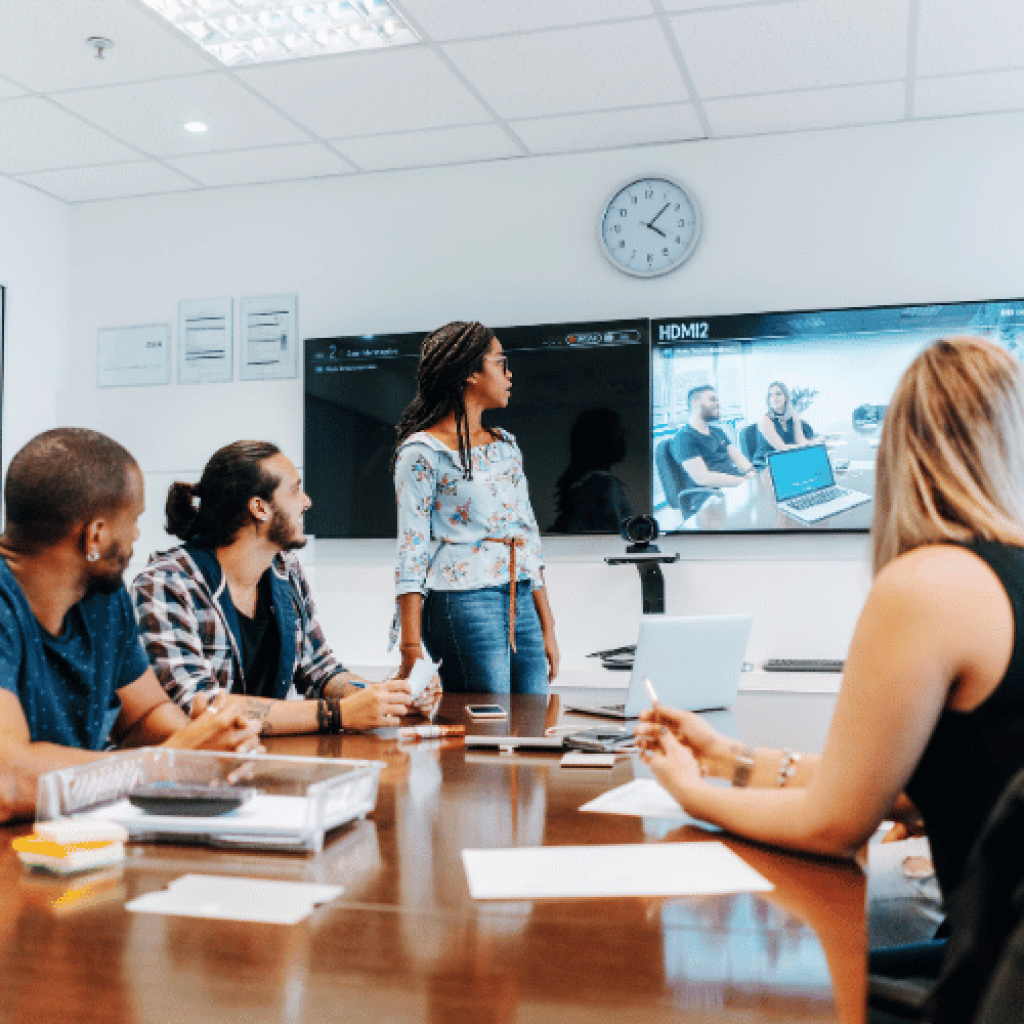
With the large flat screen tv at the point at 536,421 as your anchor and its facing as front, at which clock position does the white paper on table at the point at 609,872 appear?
The white paper on table is roughly at 12 o'clock from the large flat screen tv.

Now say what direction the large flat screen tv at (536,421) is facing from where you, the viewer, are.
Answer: facing the viewer

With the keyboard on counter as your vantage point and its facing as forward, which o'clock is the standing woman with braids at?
The standing woman with braids is roughly at 1 o'clock from the keyboard on counter.

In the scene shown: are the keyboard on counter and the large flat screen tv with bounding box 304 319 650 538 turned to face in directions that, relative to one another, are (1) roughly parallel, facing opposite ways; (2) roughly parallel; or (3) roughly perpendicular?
roughly parallel

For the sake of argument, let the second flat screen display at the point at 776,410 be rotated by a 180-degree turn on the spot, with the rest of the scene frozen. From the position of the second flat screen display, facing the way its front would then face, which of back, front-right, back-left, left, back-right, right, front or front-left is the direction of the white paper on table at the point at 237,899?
back

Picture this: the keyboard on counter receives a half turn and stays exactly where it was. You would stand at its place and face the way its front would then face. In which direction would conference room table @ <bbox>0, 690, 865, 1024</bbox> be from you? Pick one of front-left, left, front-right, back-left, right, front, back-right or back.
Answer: back

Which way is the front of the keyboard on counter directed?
toward the camera

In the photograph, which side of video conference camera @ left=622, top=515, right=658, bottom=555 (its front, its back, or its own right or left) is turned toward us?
front

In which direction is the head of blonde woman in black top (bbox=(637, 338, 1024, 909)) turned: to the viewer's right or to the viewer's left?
to the viewer's left

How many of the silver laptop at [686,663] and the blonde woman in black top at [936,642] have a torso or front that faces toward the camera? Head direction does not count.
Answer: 0

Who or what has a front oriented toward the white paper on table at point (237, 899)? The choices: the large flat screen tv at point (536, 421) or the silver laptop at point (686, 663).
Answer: the large flat screen tv

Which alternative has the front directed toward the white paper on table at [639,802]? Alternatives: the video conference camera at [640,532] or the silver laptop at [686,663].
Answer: the video conference camera

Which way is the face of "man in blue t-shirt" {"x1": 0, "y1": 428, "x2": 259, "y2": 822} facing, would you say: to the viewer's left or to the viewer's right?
to the viewer's right

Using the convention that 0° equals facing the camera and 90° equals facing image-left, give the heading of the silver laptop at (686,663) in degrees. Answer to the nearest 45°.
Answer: approximately 135°

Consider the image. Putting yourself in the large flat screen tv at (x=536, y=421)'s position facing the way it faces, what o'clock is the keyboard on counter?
The keyboard on counter is roughly at 10 o'clock from the large flat screen tv.

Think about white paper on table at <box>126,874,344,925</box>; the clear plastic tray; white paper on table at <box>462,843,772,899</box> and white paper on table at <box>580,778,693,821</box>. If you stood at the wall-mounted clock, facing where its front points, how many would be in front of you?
4

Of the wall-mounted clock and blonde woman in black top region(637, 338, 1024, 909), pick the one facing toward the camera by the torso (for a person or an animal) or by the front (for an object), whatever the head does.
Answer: the wall-mounted clock

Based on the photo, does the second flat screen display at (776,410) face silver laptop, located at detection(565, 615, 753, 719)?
yes

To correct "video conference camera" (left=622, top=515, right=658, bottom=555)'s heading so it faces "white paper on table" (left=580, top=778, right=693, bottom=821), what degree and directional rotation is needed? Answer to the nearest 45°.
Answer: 0° — it already faces it

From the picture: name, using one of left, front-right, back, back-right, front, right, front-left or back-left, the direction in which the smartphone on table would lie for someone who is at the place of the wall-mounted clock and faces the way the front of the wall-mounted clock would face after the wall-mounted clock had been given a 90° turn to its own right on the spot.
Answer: left

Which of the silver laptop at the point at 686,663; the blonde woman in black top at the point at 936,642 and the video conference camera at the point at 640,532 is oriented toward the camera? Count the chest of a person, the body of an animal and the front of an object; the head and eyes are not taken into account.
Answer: the video conference camera
